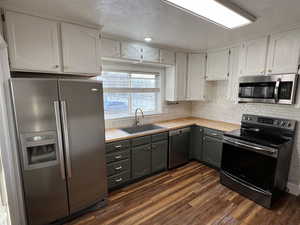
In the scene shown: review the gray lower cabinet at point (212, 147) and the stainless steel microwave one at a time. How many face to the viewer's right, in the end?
0

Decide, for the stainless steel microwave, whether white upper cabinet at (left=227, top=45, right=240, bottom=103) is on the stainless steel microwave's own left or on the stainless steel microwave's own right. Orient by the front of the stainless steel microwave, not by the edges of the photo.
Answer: on the stainless steel microwave's own right

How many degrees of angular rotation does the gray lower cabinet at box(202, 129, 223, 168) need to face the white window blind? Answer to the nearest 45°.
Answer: approximately 45° to its right

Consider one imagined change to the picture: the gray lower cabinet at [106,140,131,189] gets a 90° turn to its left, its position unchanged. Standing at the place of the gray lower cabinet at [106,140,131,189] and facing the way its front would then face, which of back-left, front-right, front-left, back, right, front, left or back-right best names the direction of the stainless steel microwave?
front-right

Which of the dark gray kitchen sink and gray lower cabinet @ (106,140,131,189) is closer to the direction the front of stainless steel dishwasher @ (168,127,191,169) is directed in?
the gray lower cabinet

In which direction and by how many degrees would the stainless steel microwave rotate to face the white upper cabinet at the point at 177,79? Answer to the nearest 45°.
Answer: approximately 45° to its right

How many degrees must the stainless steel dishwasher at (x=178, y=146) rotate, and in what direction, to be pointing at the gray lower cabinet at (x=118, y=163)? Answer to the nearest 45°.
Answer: approximately 90° to its right

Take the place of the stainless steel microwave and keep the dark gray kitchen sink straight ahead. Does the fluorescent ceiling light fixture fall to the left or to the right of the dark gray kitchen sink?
left

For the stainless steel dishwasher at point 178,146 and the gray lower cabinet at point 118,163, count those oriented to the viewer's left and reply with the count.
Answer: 0

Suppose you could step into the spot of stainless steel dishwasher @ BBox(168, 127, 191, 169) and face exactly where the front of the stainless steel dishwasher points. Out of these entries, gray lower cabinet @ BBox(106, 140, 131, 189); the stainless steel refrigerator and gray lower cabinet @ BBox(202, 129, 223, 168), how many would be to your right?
2

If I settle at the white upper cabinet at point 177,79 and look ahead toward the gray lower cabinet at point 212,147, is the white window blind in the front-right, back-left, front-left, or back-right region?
back-right

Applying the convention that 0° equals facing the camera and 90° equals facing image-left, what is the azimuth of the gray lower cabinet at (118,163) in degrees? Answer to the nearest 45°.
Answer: approximately 315°
